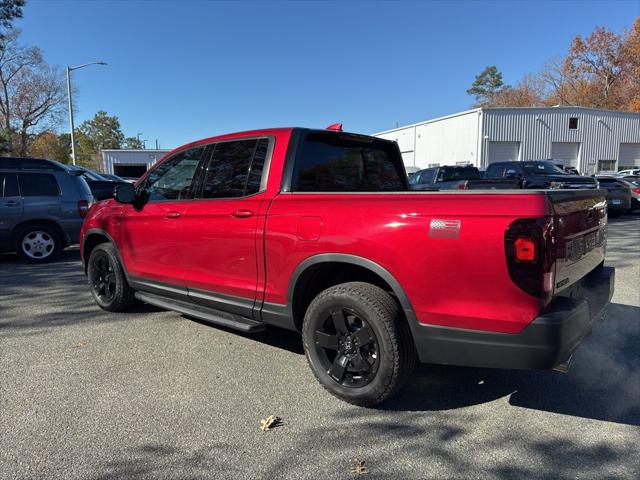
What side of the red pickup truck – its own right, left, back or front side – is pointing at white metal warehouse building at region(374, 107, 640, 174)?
right

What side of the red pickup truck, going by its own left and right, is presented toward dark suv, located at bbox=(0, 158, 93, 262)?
front

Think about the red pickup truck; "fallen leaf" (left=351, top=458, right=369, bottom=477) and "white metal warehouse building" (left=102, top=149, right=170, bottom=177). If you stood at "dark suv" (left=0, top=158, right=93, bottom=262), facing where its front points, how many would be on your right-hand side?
1

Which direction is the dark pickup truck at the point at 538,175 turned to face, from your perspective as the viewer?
facing the viewer and to the right of the viewer

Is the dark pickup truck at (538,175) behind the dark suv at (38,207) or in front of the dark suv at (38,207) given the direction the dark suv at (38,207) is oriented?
behind

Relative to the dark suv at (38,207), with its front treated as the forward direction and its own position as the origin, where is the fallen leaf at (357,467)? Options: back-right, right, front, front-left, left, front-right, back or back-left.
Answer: left

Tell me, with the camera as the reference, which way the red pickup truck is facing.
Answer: facing away from the viewer and to the left of the viewer

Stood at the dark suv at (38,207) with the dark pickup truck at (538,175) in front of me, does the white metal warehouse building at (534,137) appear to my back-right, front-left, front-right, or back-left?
front-left

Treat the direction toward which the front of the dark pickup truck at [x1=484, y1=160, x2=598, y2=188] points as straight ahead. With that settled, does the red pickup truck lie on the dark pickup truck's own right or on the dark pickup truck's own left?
on the dark pickup truck's own right

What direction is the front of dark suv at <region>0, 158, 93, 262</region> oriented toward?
to the viewer's left

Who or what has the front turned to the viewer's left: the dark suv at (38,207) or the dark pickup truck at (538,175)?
the dark suv at (38,207)

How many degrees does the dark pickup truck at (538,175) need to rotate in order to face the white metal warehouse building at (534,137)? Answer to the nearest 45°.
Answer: approximately 135° to its left

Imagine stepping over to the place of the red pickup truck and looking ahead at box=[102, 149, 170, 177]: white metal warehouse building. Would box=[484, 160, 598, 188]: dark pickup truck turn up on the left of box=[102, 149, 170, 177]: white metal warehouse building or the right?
right
